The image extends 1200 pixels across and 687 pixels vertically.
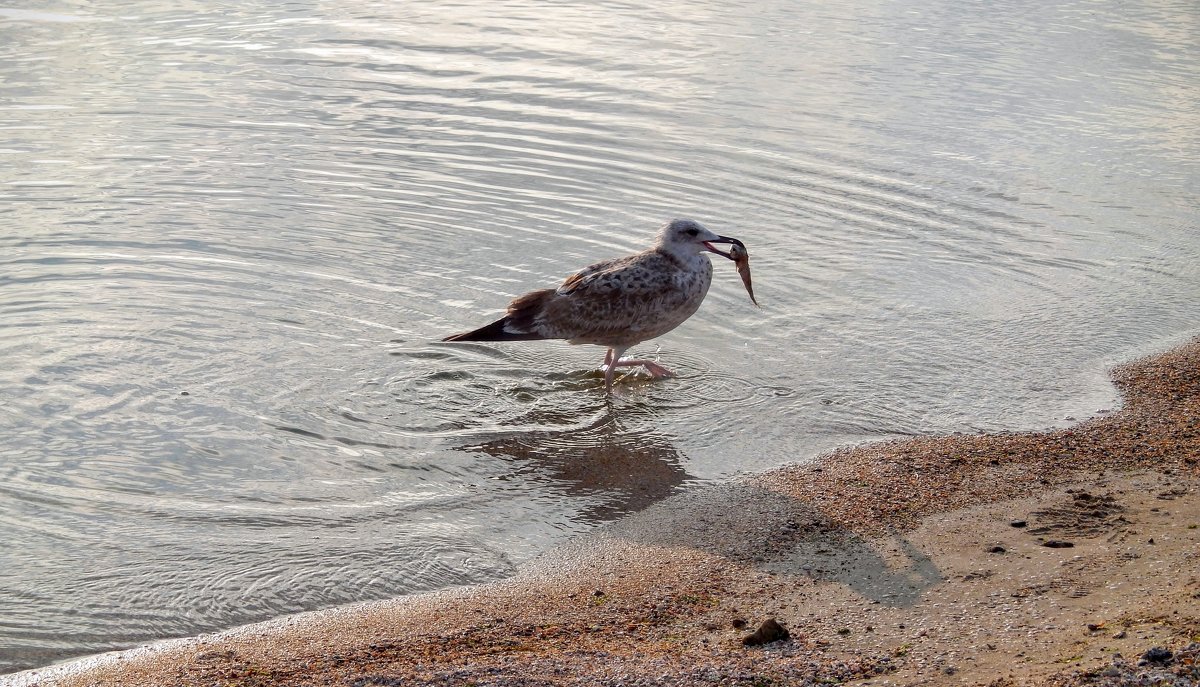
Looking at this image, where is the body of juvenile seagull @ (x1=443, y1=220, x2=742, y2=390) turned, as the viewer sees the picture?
to the viewer's right

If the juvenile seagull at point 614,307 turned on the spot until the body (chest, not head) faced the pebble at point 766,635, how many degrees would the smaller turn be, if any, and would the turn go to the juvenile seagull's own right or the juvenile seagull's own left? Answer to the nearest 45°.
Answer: approximately 90° to the juvenile seagull's own right
